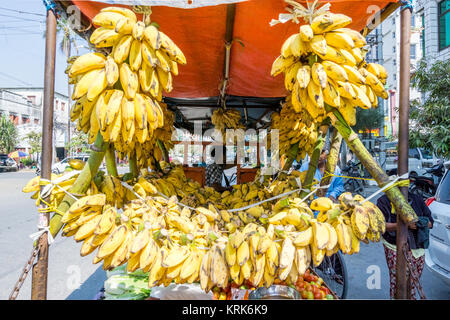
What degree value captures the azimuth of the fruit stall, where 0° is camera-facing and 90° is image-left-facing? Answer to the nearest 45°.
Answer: approximately 0°

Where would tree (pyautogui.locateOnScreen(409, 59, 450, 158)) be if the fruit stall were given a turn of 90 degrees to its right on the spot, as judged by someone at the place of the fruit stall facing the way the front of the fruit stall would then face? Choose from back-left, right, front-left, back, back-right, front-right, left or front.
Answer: back-right

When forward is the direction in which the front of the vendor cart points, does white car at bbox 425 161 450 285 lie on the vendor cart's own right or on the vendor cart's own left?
on the vendor cart's own left

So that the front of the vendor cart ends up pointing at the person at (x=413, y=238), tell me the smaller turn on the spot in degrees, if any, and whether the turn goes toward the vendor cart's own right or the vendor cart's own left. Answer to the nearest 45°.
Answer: approximately 135° to the vendor cart's own left

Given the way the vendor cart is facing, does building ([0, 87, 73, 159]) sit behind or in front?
behind
